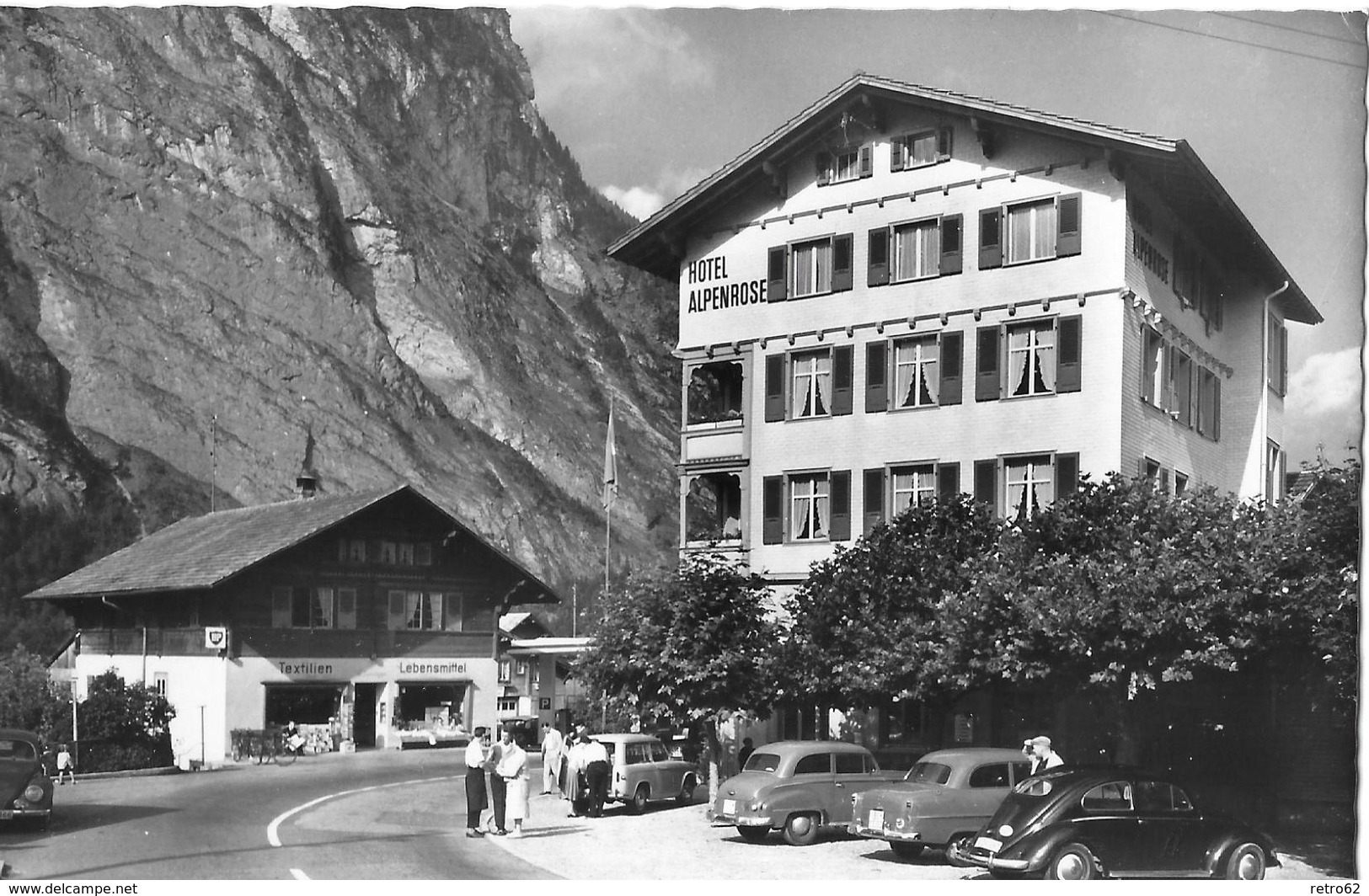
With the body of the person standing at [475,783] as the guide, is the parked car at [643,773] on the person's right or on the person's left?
on the person's left

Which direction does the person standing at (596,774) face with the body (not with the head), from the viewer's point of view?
away from the camera

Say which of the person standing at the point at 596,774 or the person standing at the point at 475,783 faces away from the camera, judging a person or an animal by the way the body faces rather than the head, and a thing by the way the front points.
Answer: the person standing at the point at 596,774

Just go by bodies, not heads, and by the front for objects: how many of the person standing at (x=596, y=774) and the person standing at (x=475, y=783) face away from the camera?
1

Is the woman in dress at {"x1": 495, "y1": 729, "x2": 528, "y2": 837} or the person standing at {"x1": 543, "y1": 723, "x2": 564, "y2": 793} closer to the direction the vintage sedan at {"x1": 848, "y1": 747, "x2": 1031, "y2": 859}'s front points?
the person standing

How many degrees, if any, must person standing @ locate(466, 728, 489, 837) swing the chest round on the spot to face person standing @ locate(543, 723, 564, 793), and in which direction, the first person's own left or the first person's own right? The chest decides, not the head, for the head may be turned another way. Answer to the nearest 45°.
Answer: approximately 90° to the first person's own left

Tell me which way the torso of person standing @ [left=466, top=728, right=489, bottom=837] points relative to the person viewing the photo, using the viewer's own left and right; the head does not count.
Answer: facing to the right of the viewer

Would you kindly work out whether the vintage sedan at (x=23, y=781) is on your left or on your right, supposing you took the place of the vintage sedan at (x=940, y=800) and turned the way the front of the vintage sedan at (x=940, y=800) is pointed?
on your left
